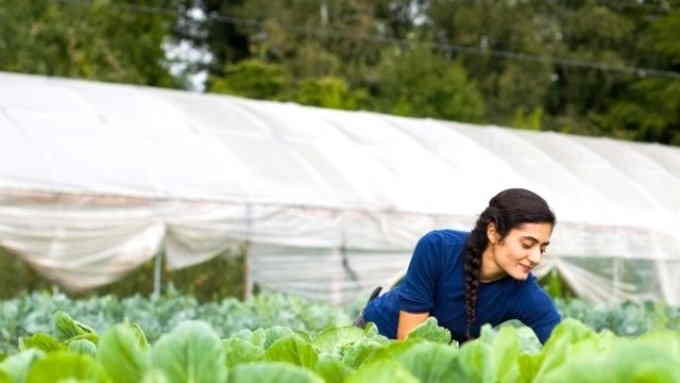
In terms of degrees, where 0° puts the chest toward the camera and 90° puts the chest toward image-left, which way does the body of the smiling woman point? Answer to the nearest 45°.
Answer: approximately 315°

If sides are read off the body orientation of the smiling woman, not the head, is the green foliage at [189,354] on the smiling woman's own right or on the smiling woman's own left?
on the smiling woman's own right

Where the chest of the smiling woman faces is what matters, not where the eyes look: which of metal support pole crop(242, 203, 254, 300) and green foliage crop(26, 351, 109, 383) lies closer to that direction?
the green foliage

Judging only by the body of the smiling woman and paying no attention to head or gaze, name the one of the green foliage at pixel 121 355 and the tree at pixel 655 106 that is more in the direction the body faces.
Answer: the green foliage

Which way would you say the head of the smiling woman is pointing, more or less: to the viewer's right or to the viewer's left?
to the viewer's right

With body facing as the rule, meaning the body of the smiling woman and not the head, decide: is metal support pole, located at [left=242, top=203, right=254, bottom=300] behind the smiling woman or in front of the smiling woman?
behind

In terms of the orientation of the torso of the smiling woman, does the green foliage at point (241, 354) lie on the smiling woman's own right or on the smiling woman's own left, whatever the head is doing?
on the smiling woman's own right

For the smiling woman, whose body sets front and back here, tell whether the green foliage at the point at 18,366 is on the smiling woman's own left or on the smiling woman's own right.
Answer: on the smiling woman's own right
